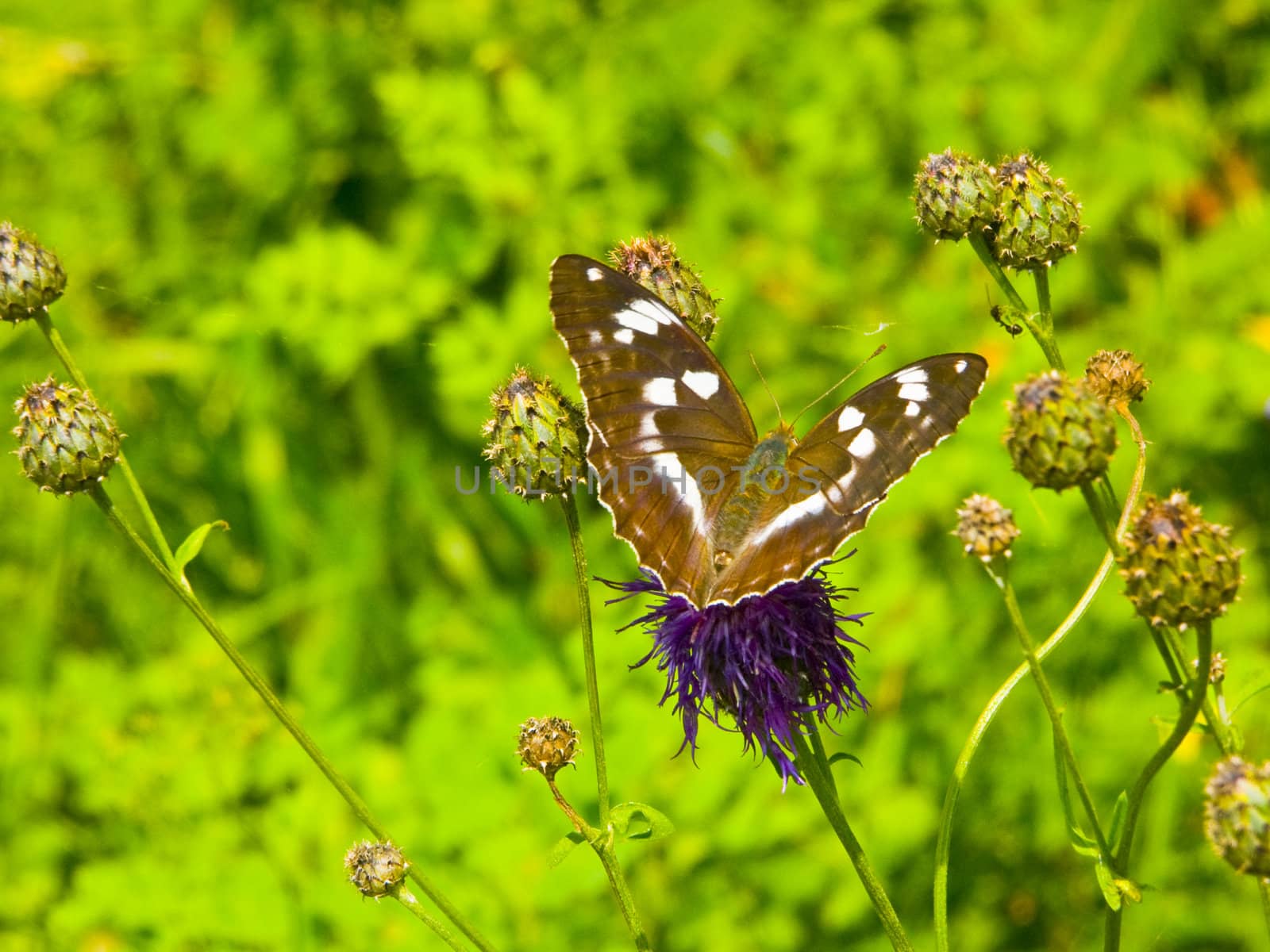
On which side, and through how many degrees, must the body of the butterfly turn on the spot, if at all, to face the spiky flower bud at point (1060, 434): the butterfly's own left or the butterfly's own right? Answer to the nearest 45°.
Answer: approximately 90° to the butterfly's own right

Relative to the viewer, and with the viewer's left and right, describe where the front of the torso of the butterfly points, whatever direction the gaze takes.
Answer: facing away from the viewer and to the right of the viewer
